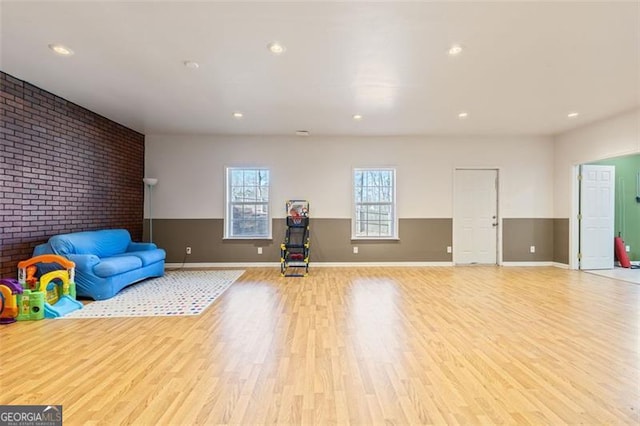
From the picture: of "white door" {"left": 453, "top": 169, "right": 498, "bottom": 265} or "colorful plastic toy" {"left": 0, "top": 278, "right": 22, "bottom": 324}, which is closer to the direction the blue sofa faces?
the white door

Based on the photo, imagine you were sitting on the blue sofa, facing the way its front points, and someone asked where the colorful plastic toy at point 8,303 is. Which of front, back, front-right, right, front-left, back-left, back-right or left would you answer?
right

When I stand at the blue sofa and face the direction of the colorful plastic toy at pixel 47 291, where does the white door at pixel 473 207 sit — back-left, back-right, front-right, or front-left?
back-left

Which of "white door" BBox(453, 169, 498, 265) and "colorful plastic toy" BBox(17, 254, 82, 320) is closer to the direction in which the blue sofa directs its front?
the white door

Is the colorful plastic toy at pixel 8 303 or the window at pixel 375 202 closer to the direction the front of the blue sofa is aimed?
the window

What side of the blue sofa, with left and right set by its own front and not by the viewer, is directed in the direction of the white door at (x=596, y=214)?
front

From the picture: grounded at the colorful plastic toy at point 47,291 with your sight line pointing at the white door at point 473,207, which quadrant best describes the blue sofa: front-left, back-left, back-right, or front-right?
front-left

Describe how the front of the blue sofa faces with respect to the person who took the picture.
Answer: facing the viewer and to the right of the viewer

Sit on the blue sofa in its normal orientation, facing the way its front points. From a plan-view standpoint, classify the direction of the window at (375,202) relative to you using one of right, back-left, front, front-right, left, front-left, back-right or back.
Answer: front-left

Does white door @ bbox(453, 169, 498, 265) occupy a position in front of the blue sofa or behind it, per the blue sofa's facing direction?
in front

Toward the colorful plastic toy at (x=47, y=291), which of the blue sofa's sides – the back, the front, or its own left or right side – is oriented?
right
